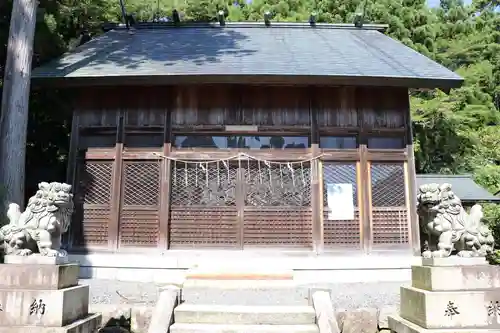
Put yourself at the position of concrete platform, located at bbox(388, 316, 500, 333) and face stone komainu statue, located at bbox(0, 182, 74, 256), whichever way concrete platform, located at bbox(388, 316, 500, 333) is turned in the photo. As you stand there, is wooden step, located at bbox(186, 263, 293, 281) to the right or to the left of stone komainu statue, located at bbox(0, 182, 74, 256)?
right

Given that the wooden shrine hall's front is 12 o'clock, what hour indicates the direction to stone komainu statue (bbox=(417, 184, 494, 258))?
The stone komainu statue is roughly at 11 o'clock from the wooden shrine hall.

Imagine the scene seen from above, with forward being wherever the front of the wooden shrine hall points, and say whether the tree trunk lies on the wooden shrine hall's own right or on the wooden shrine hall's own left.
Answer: on the wooden shrine hall's own right

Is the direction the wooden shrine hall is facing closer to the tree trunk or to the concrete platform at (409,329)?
the concrete platform

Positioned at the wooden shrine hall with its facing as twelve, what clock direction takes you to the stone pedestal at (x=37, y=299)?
The stone pedestal is roughly at 1 o'clock from the wooden shrine hall.

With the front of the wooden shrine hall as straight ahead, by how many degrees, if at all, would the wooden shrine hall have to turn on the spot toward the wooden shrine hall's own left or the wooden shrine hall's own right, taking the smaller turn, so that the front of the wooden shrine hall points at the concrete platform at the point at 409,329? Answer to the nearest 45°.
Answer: approximately 45° to the wooden shrine hall's own left

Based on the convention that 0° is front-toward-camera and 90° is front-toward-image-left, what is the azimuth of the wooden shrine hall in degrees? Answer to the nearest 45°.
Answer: approximately 0°

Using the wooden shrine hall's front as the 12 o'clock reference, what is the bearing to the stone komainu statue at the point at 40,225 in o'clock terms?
The stone komainu statue is roughly at 1 o'clock from the wooden shrine hall.

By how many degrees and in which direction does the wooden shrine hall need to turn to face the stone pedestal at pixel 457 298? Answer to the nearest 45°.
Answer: approximately 45° to its left

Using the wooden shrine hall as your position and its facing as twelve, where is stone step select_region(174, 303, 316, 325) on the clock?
The stone step is roughly at 12 o'clock from the wooden shrine hall.
